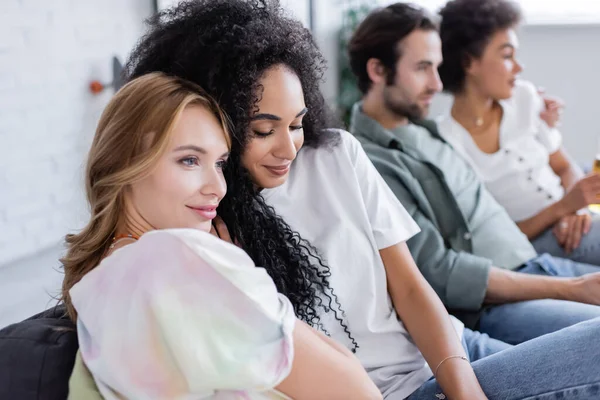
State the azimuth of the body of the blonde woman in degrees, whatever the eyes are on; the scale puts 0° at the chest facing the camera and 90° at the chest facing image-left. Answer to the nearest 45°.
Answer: approximately 270°
